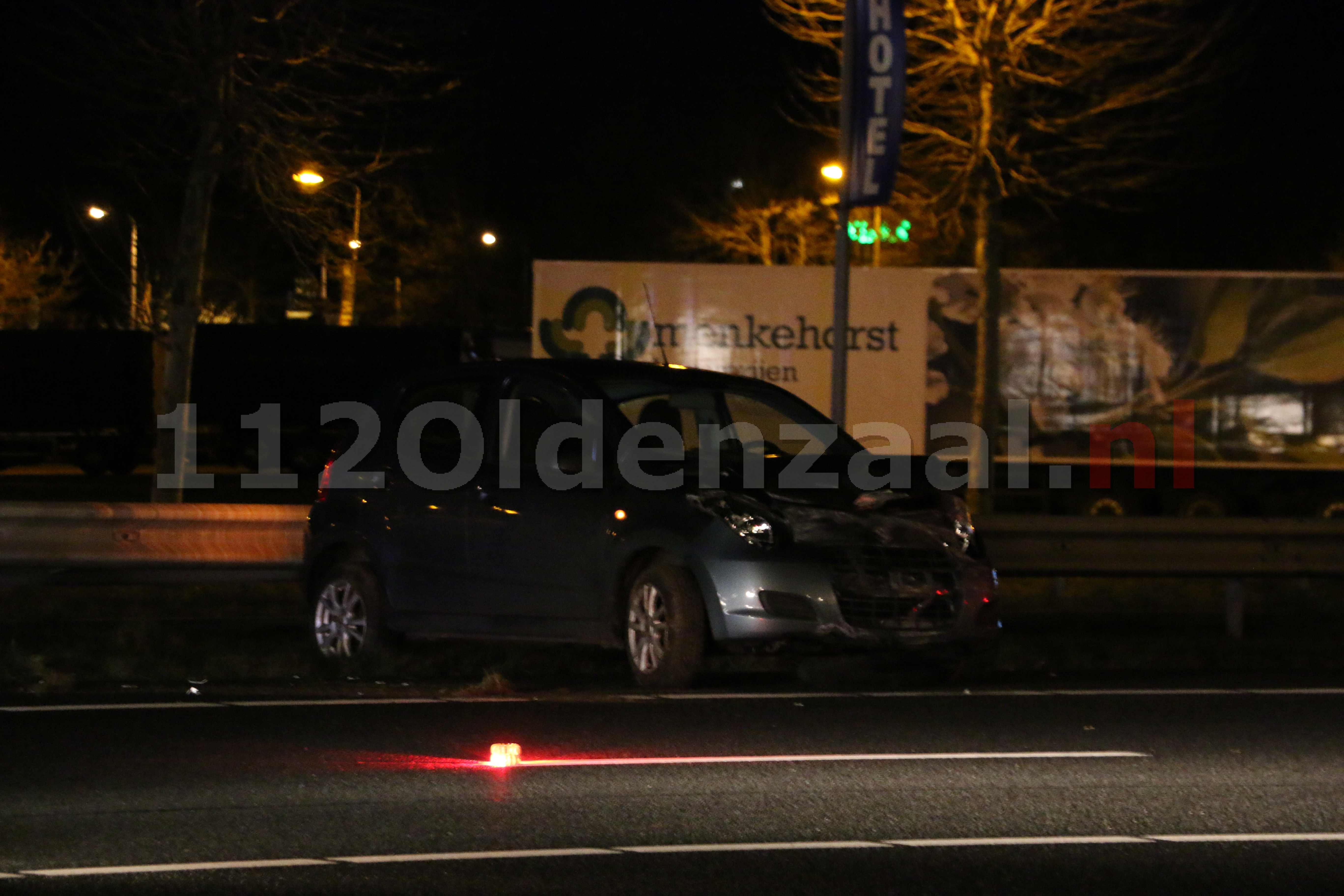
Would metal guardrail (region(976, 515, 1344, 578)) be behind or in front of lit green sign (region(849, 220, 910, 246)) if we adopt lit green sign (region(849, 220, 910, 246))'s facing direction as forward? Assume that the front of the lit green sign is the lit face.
in front

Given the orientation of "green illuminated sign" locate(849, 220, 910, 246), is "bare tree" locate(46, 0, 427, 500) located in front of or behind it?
in front

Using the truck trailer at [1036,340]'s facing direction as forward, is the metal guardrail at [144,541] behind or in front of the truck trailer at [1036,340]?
in front

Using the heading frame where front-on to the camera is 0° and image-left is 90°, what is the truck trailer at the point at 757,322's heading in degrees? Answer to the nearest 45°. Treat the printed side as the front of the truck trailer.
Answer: approximately 0°
